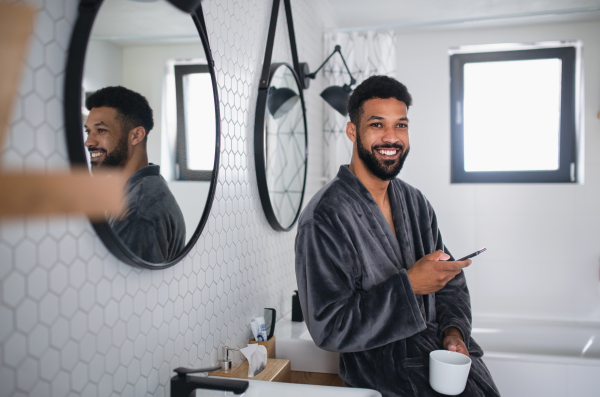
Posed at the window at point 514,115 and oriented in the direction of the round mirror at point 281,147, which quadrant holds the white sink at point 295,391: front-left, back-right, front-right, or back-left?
front-left

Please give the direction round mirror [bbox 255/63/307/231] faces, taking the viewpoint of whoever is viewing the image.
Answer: facing to the right of the viewer

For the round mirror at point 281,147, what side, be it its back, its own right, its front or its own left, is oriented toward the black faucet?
right

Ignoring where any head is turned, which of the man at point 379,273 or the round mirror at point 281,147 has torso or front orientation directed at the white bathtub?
the round mirror

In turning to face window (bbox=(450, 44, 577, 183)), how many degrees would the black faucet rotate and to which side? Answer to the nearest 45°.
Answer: approximately 45° to its left

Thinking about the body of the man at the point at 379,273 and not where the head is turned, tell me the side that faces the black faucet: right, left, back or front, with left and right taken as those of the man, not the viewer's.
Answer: right

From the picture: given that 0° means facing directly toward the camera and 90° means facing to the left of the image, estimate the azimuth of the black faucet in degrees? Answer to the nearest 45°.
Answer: approximately 270°

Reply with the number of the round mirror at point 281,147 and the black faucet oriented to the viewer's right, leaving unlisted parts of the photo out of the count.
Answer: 2

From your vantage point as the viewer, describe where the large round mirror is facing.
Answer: facing the viewer and to the right of the viewer
